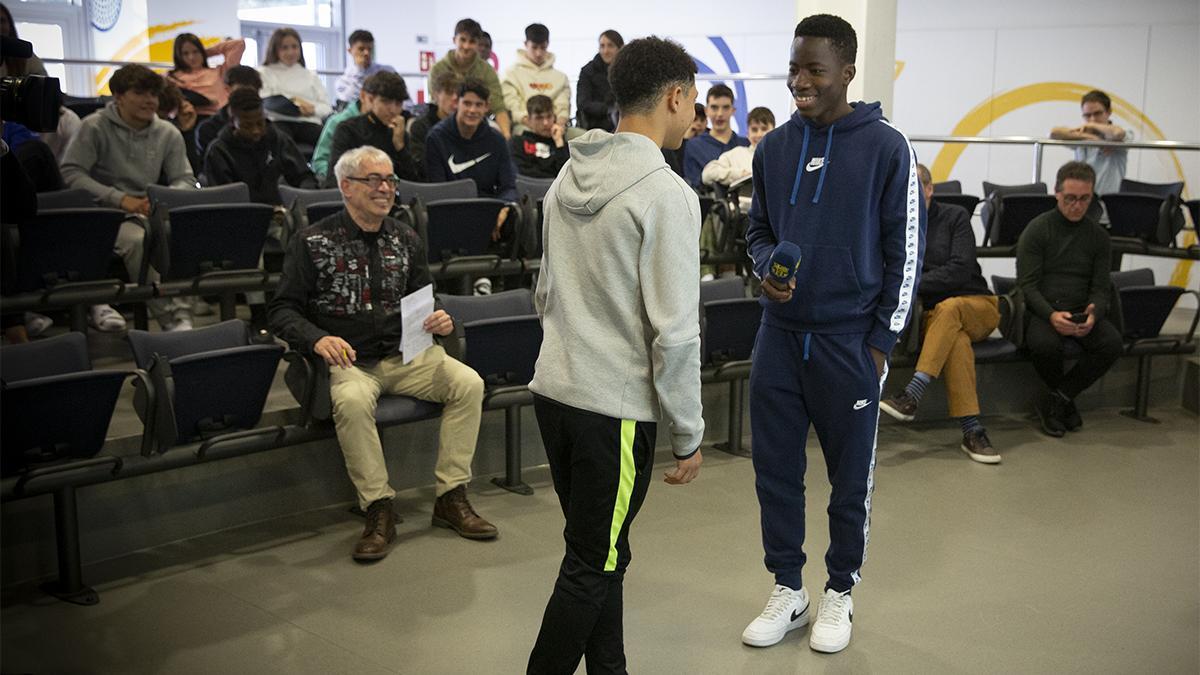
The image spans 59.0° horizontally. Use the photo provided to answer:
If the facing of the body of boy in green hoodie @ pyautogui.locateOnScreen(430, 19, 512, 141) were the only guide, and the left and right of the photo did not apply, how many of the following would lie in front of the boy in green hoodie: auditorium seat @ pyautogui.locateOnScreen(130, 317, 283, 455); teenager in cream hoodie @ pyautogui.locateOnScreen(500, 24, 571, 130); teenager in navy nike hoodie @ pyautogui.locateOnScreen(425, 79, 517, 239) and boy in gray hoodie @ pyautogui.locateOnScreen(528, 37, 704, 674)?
3

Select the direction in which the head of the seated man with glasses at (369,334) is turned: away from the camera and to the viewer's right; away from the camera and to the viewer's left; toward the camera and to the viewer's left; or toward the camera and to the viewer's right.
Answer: toward the camera and to the viewer's right

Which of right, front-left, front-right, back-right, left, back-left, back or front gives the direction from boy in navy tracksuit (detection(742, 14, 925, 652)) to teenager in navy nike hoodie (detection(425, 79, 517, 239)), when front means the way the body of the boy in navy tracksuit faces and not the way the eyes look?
right

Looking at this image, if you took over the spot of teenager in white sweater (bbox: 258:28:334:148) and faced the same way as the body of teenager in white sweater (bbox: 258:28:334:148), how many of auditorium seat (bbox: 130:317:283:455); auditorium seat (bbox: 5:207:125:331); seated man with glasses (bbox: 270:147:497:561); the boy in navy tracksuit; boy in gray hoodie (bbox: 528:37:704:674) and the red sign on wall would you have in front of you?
5

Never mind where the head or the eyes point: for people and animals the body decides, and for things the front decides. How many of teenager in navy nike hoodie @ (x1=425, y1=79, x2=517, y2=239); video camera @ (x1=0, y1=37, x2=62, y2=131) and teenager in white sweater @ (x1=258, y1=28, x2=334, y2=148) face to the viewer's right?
1

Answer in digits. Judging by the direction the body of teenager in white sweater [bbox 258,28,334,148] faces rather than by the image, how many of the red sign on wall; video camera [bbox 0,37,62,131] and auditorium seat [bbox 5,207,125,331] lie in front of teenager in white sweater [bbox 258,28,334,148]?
2

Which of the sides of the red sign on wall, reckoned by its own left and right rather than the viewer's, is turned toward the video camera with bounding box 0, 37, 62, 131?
front

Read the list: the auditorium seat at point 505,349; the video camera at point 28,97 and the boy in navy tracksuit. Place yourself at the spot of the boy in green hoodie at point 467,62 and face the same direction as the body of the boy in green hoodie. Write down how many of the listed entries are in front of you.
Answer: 3

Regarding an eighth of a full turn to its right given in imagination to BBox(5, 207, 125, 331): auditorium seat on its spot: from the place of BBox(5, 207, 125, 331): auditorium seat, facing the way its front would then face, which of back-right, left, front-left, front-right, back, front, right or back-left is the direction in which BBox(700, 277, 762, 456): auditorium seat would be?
left

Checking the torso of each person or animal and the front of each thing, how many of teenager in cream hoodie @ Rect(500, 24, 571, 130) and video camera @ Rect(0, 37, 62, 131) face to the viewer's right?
1

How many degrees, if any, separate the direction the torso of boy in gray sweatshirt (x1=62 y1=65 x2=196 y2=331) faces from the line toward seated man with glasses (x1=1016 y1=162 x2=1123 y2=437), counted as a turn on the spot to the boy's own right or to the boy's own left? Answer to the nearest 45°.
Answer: approximately 45° to the boy's own left

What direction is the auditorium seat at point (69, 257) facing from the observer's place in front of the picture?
facing the viewer and to the right of the viewer

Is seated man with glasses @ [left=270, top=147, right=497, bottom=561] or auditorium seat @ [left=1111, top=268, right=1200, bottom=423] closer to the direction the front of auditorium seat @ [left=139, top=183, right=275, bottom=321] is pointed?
the seated man with glasses

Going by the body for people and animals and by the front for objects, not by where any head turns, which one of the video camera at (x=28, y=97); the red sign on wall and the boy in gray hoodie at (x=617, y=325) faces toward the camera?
the red sign on wall
